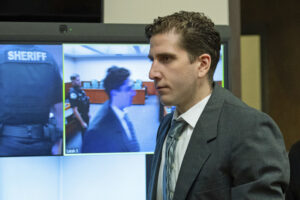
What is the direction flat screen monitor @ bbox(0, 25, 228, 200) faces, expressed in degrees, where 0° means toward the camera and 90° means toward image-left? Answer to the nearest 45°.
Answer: approximately 0°

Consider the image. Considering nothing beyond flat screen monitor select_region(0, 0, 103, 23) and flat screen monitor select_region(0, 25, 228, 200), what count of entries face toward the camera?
2

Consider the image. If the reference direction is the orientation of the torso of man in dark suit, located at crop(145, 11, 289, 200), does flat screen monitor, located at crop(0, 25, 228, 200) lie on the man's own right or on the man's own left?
on the man's own right

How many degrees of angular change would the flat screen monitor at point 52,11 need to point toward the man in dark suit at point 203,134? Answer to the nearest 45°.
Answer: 0° — it already faces them

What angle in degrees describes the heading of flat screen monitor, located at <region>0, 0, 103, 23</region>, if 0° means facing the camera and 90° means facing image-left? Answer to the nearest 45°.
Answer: approximately 0°

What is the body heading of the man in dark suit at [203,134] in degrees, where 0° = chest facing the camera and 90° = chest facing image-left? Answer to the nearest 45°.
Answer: approximately 45°

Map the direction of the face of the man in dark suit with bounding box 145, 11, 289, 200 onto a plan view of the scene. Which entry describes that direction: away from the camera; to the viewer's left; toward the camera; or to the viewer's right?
to the viewer's left

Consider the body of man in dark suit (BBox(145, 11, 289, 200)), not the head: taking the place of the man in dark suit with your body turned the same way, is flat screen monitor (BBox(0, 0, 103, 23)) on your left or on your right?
on your right
